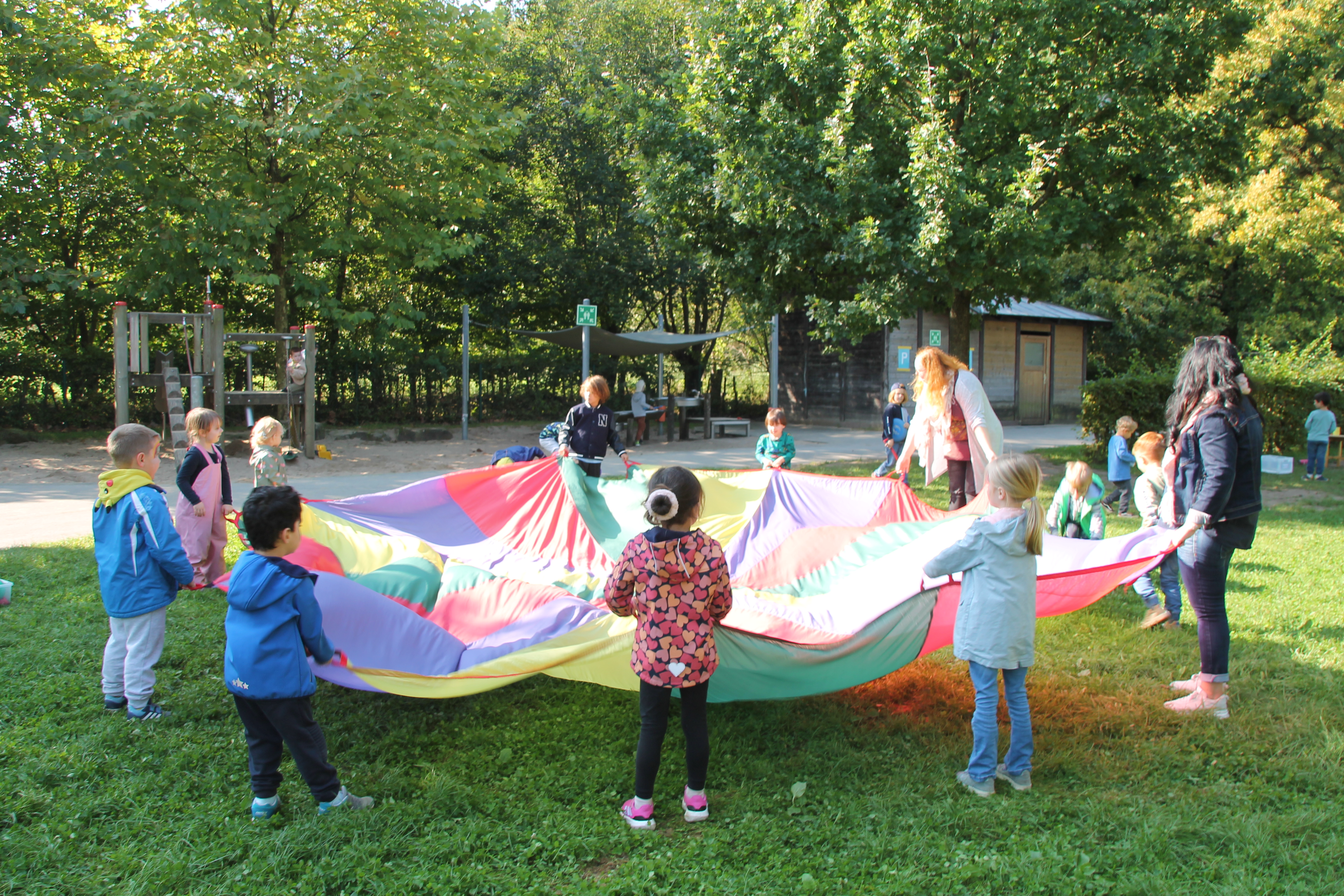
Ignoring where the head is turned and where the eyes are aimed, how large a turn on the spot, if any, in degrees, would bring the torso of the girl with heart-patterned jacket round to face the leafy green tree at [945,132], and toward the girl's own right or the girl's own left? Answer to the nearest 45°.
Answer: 0° — they already face it

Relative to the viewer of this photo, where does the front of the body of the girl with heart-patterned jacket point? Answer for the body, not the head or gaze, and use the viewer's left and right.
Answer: facing away from the viewer

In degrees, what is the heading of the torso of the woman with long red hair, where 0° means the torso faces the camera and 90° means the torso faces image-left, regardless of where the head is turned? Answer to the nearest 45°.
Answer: approximately 45°

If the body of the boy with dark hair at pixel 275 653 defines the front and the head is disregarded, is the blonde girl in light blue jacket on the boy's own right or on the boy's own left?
on the boy's own right

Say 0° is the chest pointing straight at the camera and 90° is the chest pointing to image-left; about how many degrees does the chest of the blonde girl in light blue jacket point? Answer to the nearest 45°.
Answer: approximately 135°

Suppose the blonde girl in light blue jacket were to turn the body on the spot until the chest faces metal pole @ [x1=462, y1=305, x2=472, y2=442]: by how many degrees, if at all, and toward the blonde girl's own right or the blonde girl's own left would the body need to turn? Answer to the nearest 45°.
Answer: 0° — they already face it

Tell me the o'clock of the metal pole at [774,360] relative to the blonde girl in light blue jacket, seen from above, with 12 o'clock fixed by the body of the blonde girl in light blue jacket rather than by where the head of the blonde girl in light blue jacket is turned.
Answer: The metal pole is roughly at 1 o'clock from the blonde girl in light blue jacket.

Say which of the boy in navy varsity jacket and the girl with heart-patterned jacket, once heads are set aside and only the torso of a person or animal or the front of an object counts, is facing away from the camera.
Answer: the girl with heart-patterned jacket
